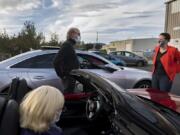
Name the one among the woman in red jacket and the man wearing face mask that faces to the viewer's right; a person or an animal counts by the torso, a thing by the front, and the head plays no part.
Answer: the man wearing face mask

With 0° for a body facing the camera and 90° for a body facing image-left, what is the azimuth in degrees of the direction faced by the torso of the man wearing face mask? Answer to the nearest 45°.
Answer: approximately 270°

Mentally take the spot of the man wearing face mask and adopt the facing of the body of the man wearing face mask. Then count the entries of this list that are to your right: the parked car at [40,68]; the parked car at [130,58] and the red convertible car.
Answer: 1

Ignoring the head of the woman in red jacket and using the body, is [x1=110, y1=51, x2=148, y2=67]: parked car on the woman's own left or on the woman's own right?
on the woman's own right

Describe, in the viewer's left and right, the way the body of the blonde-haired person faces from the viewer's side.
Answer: facing away from the viewer and to the right of the viewer

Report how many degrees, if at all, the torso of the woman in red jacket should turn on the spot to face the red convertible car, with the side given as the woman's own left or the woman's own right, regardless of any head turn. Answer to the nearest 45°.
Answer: approximately 45° to the woman's own left

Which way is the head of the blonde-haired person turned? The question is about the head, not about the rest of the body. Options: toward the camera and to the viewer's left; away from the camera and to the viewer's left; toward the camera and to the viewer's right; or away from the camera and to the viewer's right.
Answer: away from the camera and to the viewer's right

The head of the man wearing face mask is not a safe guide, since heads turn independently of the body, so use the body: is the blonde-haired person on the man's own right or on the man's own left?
on the man's own right
